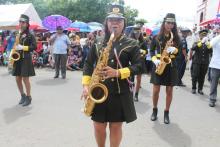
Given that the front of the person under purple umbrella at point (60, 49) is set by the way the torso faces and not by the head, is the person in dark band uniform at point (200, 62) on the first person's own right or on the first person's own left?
on the first person's own left

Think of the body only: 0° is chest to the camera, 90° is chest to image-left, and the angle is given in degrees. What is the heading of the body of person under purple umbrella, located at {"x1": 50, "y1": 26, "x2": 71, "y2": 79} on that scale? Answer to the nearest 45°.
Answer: approximately 0°

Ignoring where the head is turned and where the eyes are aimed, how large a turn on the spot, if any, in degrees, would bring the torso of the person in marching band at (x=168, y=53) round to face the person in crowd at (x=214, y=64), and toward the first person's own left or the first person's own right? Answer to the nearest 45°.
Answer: approximately 135° to the first person's own left

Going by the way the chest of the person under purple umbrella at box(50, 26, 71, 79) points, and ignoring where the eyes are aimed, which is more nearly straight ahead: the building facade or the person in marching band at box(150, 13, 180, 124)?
the person in marching band

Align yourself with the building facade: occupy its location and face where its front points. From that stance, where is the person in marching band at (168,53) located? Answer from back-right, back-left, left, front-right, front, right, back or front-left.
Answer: front-left

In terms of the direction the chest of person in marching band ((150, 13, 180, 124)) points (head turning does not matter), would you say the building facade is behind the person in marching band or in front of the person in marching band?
behind

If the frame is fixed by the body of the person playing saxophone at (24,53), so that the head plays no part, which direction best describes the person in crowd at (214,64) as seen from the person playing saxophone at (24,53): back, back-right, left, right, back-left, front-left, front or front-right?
back-left

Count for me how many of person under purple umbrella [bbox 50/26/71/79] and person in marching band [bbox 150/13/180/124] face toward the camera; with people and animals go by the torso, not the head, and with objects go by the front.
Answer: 2

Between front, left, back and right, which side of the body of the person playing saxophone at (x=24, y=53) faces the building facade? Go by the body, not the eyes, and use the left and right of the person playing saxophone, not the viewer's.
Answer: back

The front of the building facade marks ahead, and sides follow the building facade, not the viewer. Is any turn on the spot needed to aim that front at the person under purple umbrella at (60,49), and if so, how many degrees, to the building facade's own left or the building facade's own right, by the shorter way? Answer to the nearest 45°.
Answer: approximately 45° to the building facade's own left

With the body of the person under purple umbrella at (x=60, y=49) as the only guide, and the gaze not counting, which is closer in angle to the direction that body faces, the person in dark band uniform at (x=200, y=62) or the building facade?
the person in dark band uniform
